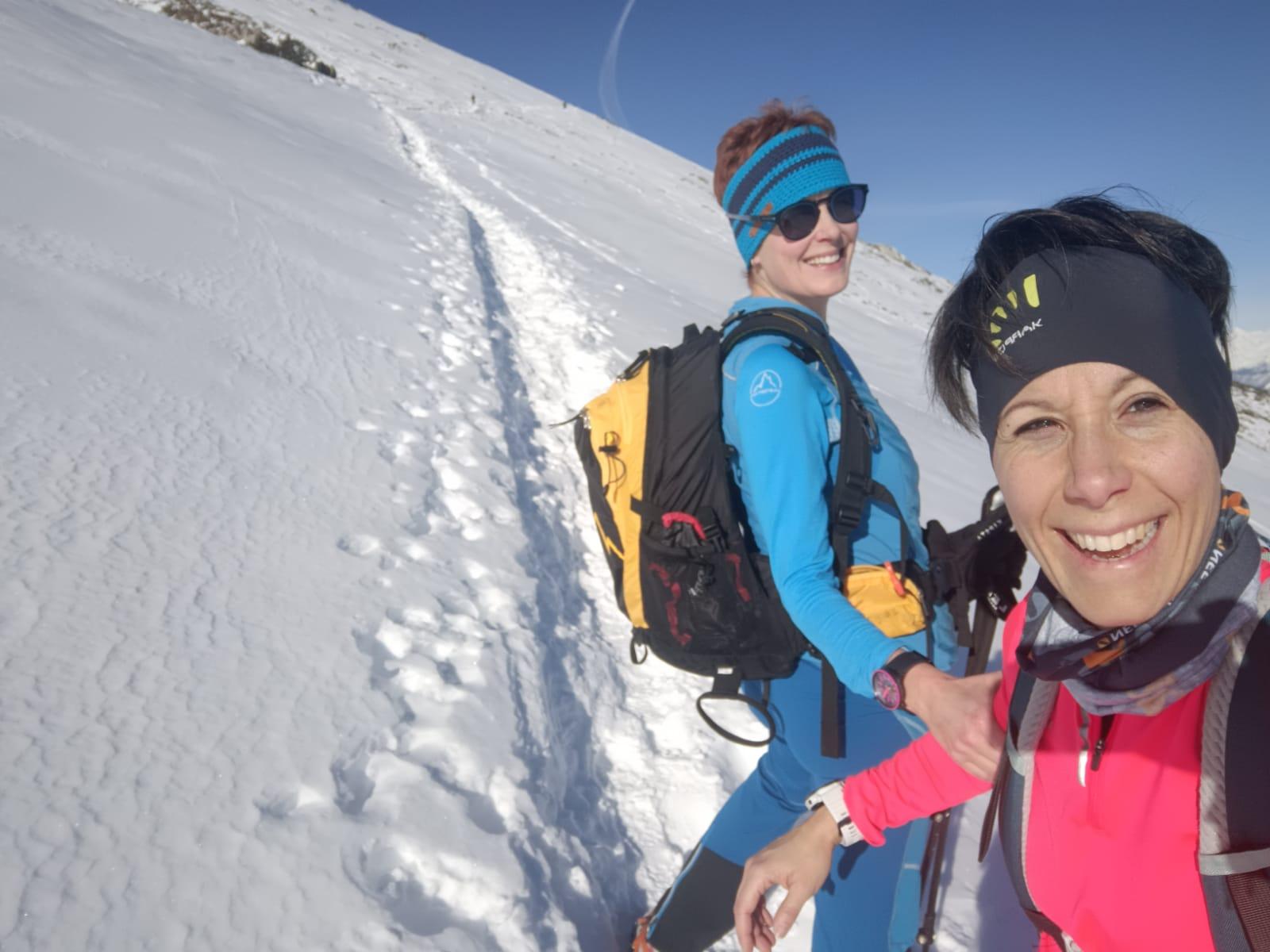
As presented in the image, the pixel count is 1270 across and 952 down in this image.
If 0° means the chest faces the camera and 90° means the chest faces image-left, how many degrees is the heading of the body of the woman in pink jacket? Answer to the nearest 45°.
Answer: approximately 0°

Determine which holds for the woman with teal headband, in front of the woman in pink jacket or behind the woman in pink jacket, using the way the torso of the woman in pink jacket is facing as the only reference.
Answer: behind
